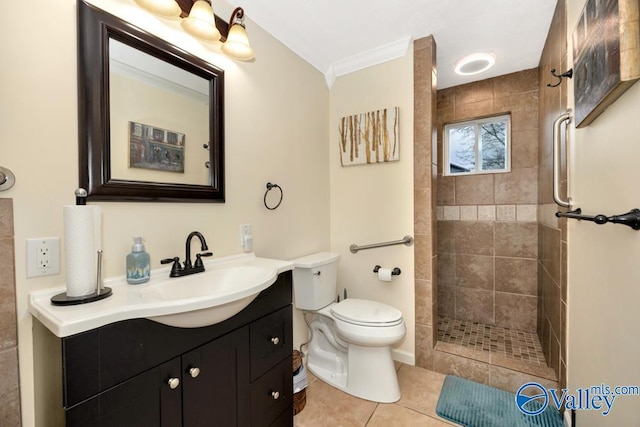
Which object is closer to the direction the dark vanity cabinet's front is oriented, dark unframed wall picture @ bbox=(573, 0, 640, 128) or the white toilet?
the dark unframed wall picture

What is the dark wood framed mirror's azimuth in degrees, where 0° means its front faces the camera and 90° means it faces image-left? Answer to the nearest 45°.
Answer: approximately 315°

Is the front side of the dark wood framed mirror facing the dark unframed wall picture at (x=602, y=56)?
yes

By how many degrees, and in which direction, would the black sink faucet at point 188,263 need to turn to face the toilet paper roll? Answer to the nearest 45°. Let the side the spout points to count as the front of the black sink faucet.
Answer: approximately 45° to its left
